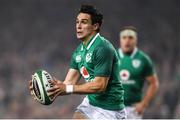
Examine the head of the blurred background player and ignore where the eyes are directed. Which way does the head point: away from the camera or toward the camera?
toward the camera

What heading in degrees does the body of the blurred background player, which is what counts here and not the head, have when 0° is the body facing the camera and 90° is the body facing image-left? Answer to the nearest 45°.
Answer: approximately 45°
